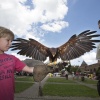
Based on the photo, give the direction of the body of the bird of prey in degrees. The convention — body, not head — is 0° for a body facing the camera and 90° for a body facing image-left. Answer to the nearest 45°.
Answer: approximately 0°

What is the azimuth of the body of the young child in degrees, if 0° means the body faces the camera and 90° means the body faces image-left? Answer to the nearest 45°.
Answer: approximately 315°
